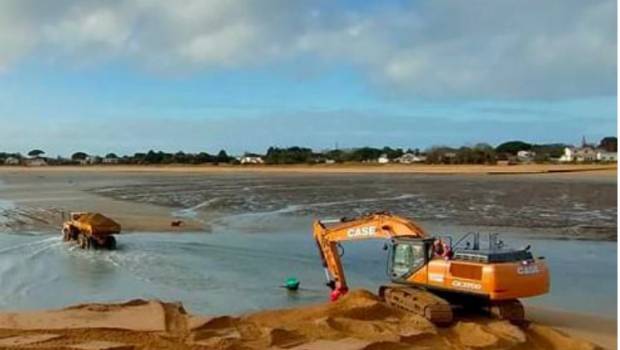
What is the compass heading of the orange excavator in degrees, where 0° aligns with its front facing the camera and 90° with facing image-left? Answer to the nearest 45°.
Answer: approximately 135°

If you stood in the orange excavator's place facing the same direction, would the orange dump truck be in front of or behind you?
in front

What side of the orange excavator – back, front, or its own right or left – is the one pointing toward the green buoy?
front
